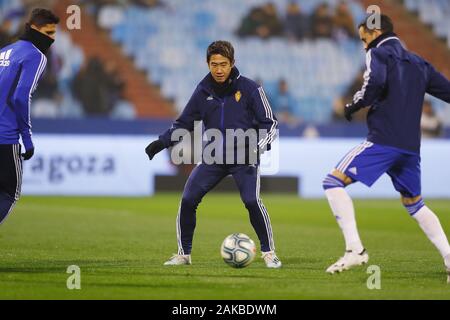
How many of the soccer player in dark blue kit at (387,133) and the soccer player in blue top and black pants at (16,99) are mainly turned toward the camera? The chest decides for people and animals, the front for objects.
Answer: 0

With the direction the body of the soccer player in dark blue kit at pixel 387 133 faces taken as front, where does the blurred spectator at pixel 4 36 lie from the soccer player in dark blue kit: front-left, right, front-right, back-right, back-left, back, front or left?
front

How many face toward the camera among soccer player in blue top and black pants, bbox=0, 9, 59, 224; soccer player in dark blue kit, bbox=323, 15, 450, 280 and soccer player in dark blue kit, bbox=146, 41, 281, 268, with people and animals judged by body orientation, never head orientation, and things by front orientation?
1

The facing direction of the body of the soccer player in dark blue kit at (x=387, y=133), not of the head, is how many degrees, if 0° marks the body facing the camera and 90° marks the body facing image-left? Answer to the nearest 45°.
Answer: approximately 135°

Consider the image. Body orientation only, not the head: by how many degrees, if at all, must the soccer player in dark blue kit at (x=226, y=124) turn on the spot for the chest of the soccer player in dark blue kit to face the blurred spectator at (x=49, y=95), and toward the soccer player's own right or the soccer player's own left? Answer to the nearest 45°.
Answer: approximately 180°

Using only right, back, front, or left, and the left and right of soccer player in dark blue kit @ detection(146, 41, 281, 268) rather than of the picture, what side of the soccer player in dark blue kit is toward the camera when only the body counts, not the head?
front

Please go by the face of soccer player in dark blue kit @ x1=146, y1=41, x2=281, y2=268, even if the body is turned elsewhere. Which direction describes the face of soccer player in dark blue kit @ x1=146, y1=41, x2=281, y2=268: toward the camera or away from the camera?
toward the camera

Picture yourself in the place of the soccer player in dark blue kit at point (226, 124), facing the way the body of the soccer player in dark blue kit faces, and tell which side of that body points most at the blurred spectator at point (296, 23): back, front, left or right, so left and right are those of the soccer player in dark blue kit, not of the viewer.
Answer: back

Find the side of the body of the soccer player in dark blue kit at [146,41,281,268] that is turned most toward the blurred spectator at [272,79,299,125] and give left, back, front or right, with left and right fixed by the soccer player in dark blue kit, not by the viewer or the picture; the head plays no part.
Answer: back

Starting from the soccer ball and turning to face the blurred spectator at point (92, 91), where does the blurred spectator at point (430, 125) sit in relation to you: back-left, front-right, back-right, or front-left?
front-right

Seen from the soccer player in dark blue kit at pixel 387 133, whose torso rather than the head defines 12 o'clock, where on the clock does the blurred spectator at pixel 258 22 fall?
The blurred spectator is roughly at 1 o'clock from the soccer player in dark blue kit.
